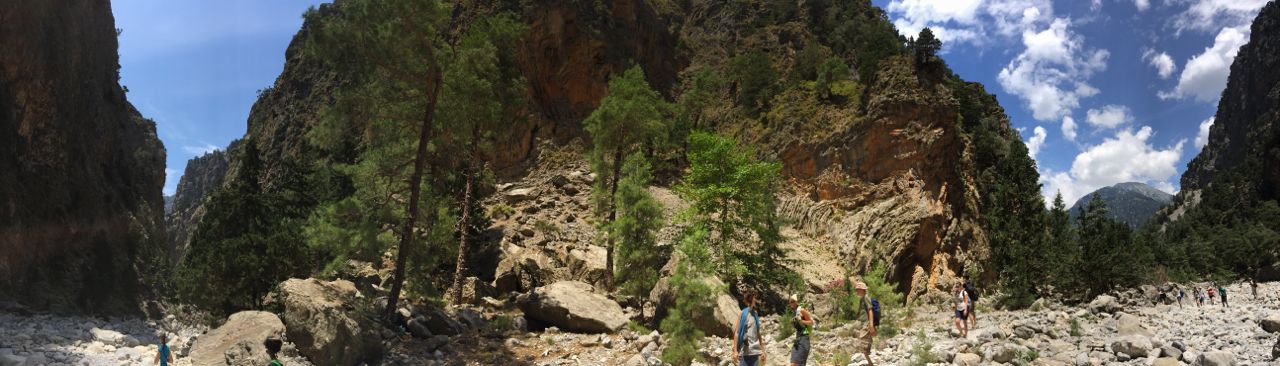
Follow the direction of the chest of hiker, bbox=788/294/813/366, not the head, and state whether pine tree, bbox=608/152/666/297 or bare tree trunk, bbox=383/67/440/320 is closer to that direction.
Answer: the bare tree trunk

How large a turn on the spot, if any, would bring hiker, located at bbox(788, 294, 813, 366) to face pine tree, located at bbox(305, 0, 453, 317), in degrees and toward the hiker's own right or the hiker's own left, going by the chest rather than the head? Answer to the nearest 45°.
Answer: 0° — they already face it

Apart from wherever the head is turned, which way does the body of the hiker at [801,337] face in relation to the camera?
to the viewer's left

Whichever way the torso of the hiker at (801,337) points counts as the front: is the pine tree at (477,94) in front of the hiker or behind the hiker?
in front

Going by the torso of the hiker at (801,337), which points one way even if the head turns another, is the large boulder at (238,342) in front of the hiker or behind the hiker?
in front

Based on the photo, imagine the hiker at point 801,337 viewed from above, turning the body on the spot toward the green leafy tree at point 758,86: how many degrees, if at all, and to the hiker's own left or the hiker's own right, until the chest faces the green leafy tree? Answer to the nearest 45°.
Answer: approximately 90° to the hiker's own right

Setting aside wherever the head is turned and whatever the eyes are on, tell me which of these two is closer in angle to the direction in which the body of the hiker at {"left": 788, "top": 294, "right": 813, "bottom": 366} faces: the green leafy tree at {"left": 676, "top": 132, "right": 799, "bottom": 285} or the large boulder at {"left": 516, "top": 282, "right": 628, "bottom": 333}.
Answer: the large boulder

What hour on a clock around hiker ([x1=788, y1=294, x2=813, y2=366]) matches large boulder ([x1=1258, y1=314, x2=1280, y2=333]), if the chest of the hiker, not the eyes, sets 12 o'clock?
The large boulder is roughly at 5 o'clock from the hiker.
